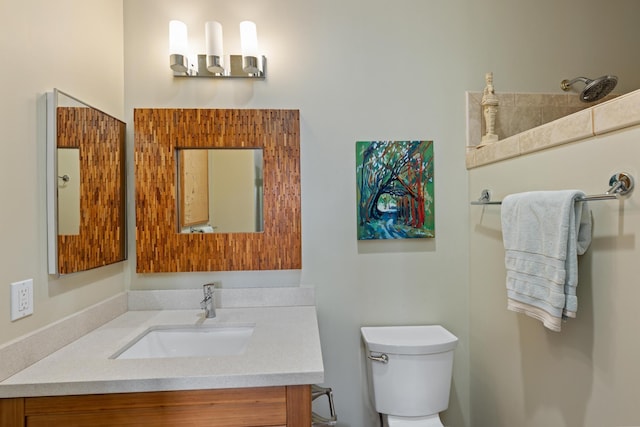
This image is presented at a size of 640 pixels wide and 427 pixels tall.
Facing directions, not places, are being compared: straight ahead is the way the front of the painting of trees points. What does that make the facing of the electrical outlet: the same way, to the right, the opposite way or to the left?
to the left

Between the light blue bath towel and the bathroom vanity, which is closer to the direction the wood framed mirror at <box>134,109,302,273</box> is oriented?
the bathroom vanity

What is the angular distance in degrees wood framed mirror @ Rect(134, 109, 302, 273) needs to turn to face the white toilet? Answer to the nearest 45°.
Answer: approximately 45° to its left

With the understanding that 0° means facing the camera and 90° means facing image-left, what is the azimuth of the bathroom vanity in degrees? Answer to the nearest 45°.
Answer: approximately 0°

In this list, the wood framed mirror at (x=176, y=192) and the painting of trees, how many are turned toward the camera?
2

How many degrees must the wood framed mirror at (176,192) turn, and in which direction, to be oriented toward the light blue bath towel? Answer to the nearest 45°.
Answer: approximately 45° to its left

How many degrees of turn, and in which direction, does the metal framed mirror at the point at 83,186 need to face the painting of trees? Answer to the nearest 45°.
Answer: approximately 45° to its left

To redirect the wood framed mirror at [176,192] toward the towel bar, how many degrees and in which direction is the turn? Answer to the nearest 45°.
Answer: approximately 45° to its left

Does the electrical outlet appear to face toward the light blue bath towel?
yes

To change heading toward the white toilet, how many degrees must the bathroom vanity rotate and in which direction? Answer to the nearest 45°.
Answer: approximately 90° to its left
